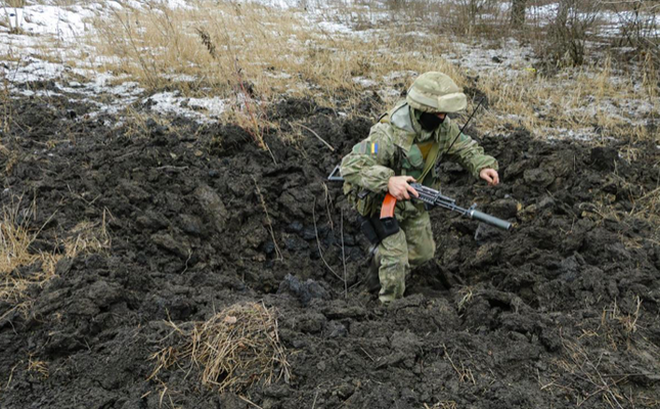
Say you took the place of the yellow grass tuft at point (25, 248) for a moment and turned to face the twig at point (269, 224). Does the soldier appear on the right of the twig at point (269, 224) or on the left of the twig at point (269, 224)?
right

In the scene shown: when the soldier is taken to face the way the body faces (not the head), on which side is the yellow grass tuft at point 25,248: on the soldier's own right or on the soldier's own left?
on the soldier's own right
